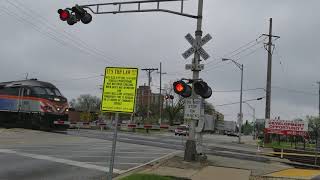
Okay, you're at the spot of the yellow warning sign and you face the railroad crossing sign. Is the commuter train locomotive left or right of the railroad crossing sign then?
left

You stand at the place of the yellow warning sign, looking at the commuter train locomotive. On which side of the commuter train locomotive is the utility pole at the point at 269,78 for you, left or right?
right

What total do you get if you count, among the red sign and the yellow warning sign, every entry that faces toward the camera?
2

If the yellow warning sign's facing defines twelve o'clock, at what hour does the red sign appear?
The red sign is roughly at 7 o'clock from the yellow warning sign.

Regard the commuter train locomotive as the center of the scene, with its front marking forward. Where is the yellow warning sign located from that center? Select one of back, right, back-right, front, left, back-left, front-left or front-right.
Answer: front-right

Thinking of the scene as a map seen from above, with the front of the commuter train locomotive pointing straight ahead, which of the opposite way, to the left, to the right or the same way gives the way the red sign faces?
to the right

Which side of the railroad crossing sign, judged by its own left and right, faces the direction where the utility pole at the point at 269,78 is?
back

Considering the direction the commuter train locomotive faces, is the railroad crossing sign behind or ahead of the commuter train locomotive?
ahead

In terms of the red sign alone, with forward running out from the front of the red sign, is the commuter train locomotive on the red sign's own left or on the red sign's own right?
on the red sign's own right
